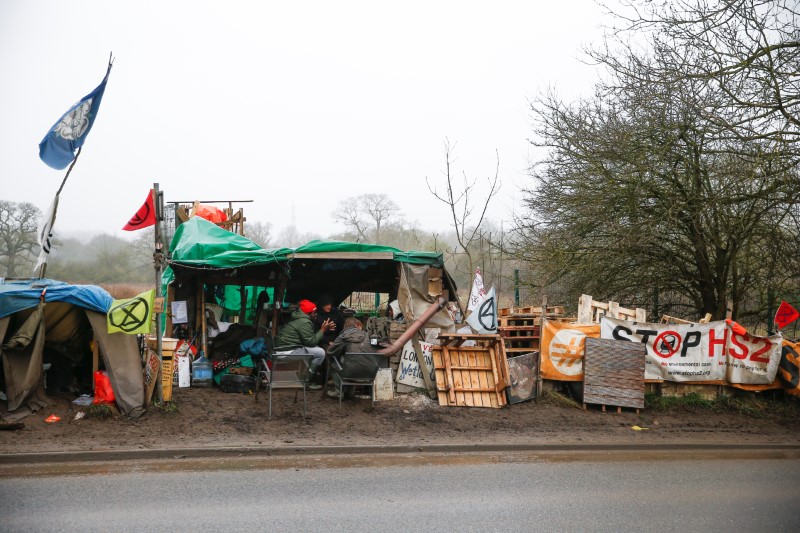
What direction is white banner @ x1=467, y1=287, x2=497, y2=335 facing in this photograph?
toward the camera

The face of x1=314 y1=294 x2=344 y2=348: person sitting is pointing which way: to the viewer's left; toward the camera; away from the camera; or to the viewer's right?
toward the camera

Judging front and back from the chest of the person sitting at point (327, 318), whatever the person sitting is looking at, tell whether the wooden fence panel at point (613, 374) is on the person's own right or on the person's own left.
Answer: on the person's own left

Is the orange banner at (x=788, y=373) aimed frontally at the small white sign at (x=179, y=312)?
no

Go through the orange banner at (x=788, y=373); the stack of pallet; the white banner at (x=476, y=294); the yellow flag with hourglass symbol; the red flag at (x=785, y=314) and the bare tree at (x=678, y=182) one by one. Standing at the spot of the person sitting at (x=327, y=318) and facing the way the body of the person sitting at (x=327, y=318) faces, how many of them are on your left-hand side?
5

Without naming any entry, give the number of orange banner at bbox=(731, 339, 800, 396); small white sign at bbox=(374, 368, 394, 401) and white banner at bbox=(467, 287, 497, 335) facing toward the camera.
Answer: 3

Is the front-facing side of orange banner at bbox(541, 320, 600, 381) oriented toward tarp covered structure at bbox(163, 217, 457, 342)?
no

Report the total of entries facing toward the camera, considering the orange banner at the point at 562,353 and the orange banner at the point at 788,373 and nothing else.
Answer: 2

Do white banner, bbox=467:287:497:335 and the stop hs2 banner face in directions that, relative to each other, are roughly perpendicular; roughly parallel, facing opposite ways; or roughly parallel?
roughly parallel

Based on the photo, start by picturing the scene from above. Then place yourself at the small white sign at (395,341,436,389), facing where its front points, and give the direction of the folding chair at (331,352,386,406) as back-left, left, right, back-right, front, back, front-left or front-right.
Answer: front-right

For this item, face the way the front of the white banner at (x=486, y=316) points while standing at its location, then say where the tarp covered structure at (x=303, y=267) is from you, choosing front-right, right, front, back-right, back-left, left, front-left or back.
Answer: right

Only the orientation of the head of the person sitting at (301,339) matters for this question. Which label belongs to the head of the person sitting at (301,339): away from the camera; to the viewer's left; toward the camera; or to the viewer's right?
to the viewer's right

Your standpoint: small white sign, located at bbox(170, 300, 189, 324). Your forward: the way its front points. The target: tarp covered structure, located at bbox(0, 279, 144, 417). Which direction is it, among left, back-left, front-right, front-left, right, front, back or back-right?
front-right

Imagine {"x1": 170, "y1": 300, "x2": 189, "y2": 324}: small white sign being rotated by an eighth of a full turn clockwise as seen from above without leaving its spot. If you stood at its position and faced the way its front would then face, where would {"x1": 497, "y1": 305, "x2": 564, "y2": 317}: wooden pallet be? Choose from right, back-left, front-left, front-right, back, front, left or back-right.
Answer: back-left

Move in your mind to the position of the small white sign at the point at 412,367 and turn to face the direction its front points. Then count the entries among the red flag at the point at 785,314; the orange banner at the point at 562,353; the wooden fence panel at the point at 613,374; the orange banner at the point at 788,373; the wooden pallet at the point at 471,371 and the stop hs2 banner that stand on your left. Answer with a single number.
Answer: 6

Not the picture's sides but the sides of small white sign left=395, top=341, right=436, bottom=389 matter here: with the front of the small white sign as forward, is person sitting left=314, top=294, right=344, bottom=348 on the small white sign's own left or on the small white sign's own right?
on the small white sign's own right

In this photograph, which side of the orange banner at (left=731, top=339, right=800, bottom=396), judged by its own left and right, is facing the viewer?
front

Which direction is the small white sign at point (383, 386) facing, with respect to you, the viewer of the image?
facing the viewer

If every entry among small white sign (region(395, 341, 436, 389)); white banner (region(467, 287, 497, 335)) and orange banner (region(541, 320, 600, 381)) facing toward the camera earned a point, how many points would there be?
3

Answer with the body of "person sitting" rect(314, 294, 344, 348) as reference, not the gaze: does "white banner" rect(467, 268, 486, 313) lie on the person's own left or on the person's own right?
on the person's own left
